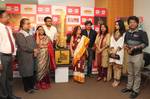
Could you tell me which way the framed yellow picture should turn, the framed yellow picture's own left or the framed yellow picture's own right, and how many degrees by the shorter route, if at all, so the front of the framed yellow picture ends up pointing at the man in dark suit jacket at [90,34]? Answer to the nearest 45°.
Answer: approximately 135° to the framed yellow picture's own left

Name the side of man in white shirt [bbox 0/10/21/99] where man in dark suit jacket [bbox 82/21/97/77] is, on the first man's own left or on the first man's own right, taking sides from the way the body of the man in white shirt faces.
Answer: on the first man's own left

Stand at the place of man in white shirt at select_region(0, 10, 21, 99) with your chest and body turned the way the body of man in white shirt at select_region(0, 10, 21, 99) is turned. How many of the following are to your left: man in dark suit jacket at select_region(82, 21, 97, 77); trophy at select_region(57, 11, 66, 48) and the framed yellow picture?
3

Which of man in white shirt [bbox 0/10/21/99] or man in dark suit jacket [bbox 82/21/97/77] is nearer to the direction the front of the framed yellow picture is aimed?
the man in white shirt

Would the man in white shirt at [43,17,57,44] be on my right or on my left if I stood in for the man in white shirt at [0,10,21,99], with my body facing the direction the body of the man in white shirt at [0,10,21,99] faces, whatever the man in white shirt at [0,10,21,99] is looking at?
on my left

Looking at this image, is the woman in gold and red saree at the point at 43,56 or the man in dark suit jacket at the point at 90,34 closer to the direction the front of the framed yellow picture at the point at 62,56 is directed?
the woman in gold and red saree

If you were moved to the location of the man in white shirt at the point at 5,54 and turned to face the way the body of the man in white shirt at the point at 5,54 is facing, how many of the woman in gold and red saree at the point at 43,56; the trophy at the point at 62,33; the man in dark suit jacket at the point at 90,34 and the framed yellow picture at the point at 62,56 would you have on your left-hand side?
4

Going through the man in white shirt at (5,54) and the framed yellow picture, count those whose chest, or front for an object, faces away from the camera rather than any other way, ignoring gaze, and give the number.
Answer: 0

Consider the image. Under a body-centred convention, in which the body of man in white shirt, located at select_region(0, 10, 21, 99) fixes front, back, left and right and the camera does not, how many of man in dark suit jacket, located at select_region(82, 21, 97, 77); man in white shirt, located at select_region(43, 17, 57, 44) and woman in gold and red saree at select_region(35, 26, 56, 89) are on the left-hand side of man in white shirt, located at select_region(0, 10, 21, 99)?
3

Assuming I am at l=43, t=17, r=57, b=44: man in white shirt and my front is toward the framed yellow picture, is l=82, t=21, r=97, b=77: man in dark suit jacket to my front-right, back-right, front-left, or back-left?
front-left

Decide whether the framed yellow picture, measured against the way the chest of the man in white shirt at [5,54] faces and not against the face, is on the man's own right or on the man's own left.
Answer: on the man's own left

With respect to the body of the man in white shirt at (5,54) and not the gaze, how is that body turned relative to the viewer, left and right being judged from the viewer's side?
facing the viewer and to the right of the viewer

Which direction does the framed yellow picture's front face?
toward the camera

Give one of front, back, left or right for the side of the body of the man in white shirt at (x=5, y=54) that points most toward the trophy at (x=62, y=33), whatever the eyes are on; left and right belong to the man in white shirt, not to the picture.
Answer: left
